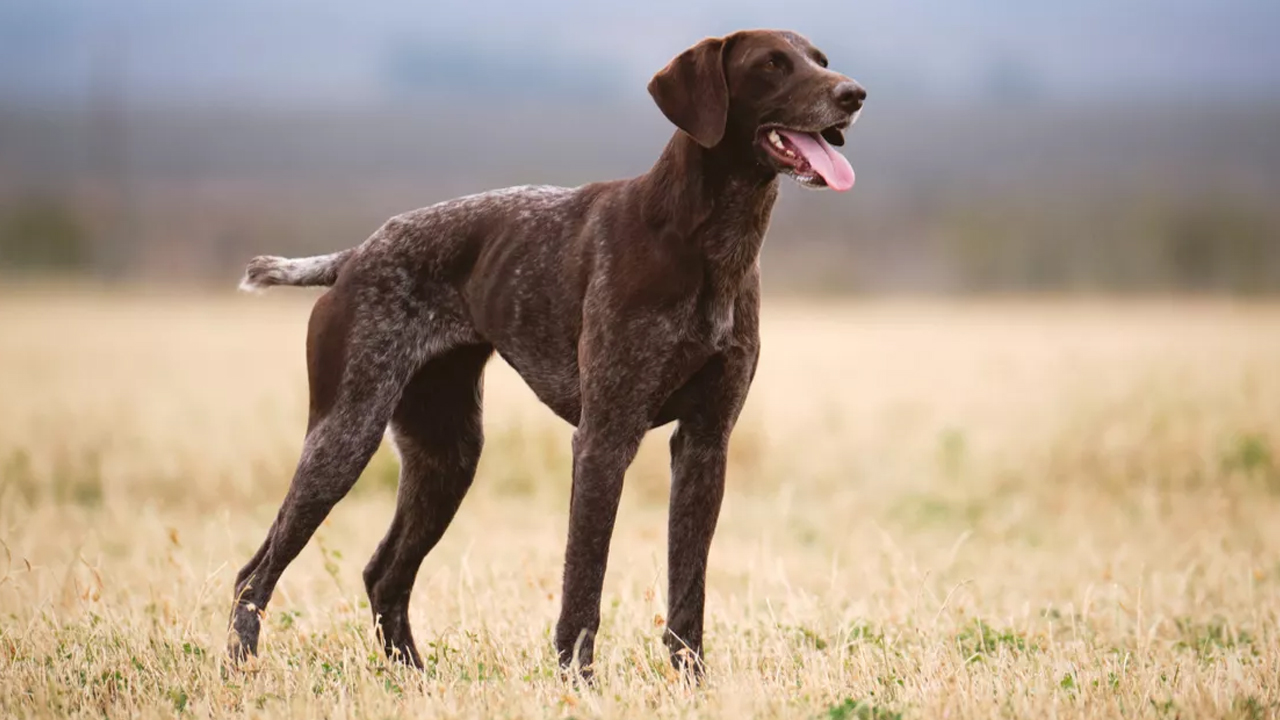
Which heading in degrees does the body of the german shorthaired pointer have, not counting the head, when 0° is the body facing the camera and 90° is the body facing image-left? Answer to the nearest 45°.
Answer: approximately 315°
